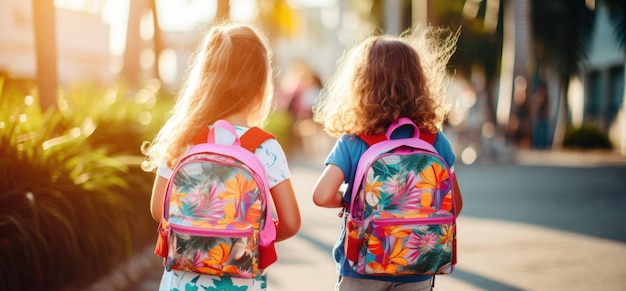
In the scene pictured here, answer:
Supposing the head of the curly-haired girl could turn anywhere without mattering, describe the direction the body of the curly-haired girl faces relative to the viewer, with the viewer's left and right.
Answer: facing away from the viewer

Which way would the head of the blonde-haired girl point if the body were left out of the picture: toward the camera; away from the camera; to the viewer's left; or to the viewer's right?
away from the camera

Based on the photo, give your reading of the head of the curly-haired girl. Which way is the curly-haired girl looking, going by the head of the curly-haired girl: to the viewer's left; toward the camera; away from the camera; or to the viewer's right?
away from the camera

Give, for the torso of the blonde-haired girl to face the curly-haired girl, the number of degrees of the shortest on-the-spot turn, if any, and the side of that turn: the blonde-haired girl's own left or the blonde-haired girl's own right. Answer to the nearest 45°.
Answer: approximately 90° to the blonde-haired girl's own right

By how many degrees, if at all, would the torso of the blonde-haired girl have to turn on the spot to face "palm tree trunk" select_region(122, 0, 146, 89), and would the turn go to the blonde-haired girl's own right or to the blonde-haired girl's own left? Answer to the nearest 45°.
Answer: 0° — they already face it

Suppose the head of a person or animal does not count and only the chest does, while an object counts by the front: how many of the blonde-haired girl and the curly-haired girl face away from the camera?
2

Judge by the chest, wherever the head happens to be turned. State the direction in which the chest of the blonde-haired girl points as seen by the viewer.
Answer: away from the camera
